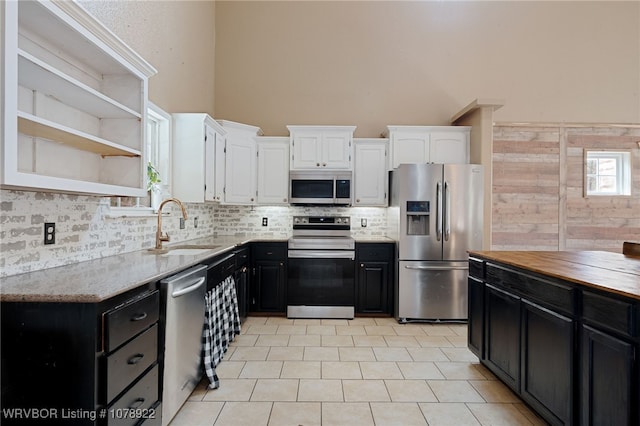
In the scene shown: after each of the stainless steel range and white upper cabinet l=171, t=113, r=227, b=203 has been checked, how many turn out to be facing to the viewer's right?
1

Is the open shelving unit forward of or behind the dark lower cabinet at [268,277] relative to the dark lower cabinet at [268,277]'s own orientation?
forward

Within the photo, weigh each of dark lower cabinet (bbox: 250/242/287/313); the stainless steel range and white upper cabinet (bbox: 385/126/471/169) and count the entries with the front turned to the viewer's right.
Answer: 0

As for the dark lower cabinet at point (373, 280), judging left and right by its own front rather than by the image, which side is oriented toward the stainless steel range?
right

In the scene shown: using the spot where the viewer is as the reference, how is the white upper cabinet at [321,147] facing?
facing the viewer

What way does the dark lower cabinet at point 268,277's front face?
toward the camera

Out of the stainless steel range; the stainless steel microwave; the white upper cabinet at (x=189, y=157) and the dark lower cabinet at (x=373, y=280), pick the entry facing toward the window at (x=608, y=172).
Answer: the white upper cabinet

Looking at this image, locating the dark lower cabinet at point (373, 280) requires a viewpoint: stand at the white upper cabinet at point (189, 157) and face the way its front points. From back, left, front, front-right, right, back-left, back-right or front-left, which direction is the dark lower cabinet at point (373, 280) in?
front

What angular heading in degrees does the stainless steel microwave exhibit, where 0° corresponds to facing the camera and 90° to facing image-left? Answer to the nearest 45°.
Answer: approximately 0°

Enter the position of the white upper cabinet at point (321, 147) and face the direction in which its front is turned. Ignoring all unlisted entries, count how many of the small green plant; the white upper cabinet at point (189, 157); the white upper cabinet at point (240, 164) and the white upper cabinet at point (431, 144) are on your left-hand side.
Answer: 1

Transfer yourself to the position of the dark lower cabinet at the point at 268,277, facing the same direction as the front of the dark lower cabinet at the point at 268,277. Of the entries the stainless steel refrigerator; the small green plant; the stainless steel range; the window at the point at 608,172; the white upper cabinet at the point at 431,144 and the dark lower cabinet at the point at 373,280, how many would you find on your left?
5

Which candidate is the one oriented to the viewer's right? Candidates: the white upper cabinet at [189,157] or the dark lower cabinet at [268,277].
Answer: the white upper cabinet
